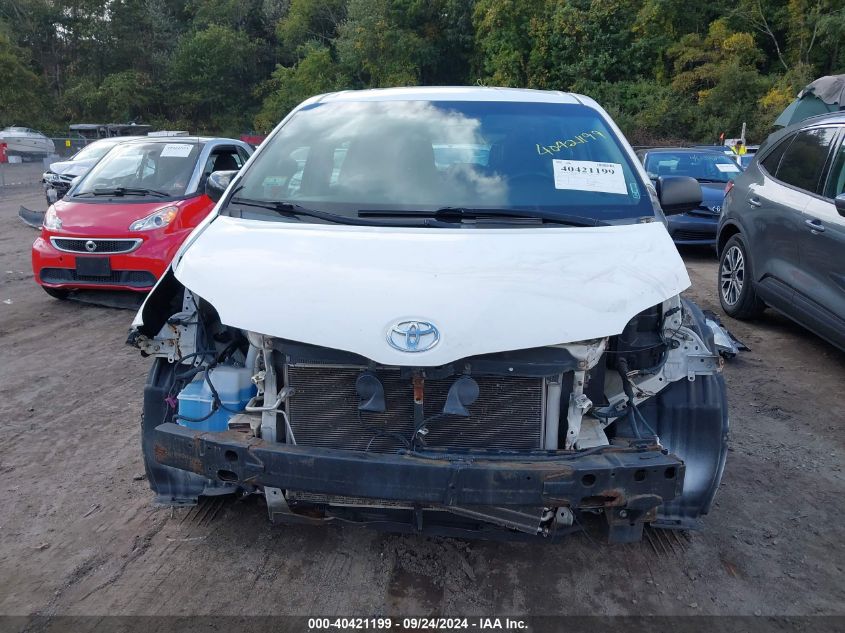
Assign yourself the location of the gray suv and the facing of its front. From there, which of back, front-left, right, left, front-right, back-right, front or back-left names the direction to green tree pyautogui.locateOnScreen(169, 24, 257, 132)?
back

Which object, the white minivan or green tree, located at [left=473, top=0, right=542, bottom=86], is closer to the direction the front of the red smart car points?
the white minivan

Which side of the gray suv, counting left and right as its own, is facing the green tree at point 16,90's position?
back

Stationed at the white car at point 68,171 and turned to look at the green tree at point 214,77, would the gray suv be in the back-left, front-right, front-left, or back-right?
back-right

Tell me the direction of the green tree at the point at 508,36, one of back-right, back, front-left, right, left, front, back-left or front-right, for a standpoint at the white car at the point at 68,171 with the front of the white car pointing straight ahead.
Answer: back

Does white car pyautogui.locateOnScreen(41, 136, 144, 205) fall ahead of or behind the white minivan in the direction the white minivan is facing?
behind

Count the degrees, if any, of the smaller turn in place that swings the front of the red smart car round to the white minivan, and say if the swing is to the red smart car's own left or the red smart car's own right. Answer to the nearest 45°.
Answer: approximately 45° to the red smart car's own left

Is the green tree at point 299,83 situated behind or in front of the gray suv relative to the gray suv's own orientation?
behind

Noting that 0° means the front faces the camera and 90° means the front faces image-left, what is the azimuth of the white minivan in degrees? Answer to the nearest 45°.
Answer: approximately 0°

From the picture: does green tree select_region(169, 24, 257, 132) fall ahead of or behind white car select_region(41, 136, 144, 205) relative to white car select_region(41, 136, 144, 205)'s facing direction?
behind

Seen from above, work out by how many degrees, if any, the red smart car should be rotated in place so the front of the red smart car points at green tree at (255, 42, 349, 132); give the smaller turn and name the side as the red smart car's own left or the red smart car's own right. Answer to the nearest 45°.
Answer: approximately 135° to the red smart car's own right
